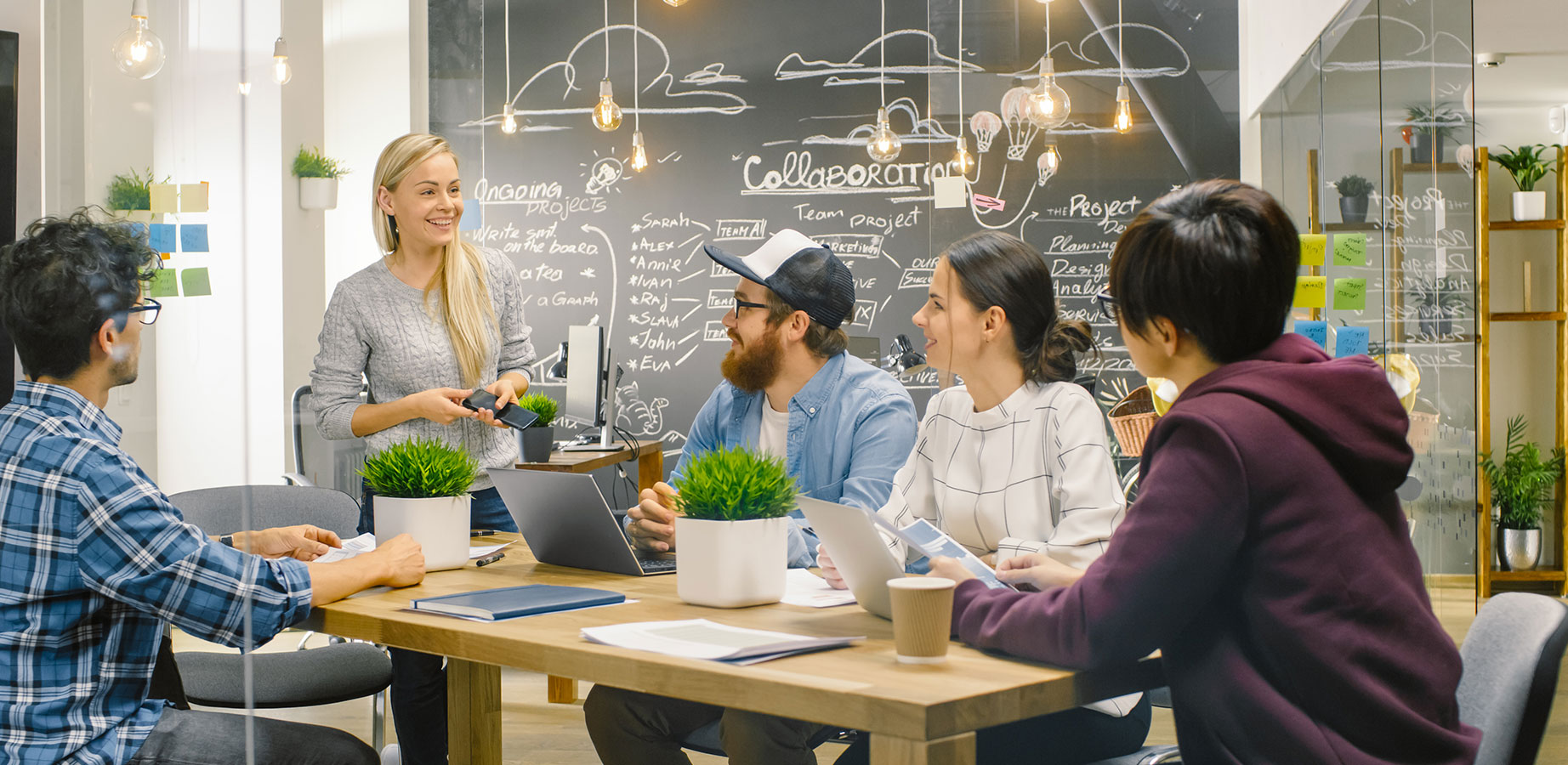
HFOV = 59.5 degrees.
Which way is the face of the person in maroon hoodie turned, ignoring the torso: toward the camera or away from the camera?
away from the camera

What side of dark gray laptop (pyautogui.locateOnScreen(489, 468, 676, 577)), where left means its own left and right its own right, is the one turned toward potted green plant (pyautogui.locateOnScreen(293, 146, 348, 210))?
left

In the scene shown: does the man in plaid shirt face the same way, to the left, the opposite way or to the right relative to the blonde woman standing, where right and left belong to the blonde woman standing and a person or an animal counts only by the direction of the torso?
to the left

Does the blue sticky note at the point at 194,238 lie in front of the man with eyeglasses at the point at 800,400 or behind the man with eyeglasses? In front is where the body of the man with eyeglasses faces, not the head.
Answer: in front

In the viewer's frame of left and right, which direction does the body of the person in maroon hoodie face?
facing away from the viewer and to the left of the viewer

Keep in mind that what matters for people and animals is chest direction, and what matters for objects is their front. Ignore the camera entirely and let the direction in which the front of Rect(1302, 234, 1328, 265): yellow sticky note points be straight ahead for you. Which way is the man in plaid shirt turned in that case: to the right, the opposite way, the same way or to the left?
the opposite way

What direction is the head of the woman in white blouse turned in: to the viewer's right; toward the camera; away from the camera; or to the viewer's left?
to the viewer's left

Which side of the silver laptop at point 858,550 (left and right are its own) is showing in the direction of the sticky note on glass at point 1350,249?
front

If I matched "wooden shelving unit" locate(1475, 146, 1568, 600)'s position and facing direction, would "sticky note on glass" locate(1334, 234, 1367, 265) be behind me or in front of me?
in front

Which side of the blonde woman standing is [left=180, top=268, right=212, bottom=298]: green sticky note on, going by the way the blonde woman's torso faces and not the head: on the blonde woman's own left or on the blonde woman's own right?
on the blonde woman's own right
